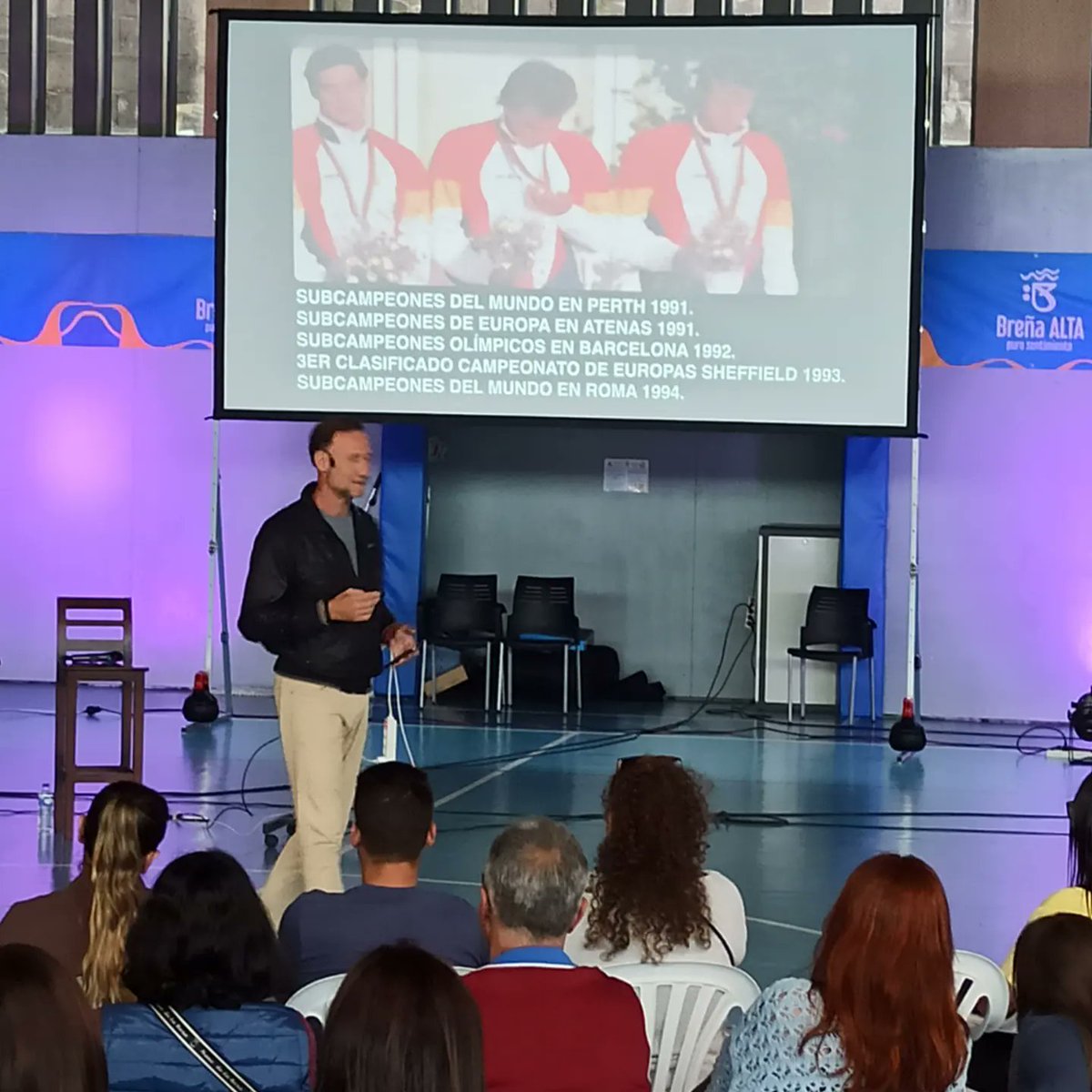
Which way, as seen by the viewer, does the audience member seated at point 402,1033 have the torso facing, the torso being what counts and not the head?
away from the camera

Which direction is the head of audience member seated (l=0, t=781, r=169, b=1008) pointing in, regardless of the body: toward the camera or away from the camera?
away from the camera

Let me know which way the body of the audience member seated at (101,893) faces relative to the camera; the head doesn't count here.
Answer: away from the camera

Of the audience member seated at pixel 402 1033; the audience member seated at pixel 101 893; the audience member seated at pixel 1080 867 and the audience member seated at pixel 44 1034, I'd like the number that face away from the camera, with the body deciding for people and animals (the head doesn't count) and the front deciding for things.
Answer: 4

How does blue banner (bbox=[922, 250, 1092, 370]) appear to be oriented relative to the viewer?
toward the camera

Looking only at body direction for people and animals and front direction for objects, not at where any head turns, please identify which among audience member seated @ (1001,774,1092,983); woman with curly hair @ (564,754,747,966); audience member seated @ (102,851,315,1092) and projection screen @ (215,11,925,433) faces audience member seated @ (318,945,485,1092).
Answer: the projection screen

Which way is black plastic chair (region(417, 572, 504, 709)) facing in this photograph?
toward the camera

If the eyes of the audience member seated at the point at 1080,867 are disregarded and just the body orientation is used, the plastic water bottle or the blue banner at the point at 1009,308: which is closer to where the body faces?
the blue banner

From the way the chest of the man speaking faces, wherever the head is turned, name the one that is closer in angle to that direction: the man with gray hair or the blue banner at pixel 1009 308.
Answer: the man with gray hair

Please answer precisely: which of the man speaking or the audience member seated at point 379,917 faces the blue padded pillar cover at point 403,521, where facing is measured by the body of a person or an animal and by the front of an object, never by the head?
the audience member seated

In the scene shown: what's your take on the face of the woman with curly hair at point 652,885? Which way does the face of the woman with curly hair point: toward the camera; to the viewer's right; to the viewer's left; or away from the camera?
away from the camera

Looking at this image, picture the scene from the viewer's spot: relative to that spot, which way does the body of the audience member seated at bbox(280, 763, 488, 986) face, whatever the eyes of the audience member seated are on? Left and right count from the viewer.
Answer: facing away from the viewer

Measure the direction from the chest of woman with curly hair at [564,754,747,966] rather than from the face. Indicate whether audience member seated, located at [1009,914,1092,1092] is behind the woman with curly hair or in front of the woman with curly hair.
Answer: behind

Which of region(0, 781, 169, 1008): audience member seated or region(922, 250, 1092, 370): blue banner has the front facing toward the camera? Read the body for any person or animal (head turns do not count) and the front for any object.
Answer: the blue banner

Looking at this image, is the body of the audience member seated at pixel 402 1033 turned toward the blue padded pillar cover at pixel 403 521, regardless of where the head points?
yes

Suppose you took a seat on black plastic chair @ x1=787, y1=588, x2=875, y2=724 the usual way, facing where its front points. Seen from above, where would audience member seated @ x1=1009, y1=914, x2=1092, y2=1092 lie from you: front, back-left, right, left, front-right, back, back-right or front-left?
front-left

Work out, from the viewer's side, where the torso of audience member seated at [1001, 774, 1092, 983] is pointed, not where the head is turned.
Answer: away from the camera

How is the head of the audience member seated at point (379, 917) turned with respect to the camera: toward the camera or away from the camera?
away from the camera

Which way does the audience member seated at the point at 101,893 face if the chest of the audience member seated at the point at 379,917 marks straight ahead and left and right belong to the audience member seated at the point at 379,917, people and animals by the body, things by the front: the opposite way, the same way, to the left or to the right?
the same way

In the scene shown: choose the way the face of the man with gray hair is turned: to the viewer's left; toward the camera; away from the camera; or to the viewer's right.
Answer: away from the camera
